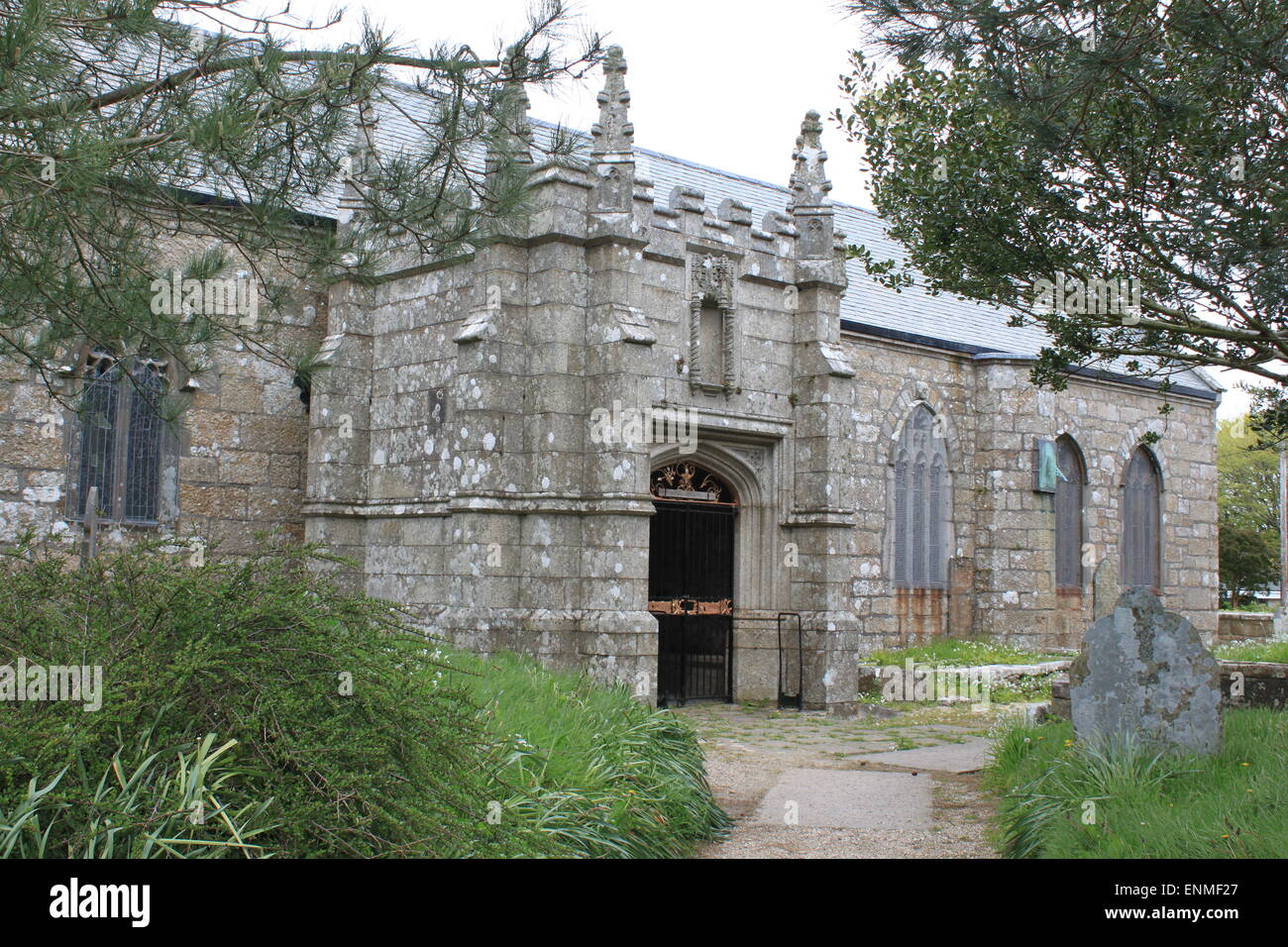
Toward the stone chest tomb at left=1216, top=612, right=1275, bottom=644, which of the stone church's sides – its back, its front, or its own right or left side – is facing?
left

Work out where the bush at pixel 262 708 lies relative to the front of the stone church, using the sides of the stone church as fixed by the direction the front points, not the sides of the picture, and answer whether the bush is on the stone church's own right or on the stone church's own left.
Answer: on the stone church's own right

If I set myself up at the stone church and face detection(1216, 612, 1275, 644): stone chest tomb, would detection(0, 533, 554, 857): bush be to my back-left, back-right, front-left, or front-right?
back-right

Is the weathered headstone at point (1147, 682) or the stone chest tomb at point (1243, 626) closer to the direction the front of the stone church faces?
the weathered headstone

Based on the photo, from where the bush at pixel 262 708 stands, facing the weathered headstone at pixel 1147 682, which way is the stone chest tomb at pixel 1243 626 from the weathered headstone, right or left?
left
